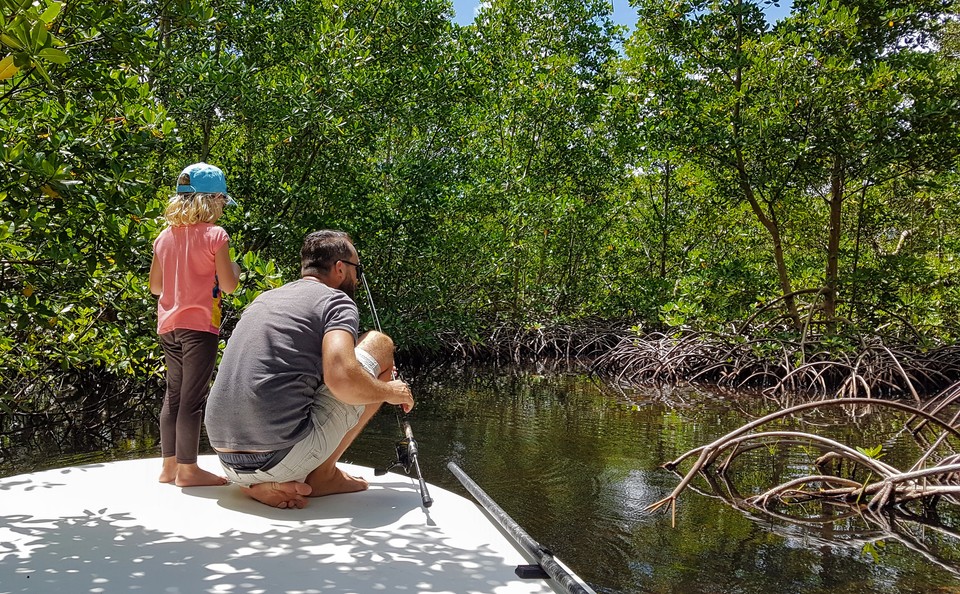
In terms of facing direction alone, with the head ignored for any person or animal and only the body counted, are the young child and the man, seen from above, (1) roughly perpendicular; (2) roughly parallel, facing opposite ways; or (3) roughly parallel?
roughly parallel

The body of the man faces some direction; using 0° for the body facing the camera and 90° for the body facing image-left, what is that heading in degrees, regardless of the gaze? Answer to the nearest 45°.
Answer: approximately 225°

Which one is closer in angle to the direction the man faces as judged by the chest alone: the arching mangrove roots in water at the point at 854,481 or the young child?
the arching mangrove roots in water

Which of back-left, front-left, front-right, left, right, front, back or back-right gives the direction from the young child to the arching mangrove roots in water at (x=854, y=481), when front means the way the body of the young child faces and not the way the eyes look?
front-right

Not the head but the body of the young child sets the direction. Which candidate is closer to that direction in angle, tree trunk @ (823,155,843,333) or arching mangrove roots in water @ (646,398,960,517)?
the tree trunk

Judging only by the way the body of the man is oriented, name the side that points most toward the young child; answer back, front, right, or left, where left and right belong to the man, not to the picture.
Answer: left

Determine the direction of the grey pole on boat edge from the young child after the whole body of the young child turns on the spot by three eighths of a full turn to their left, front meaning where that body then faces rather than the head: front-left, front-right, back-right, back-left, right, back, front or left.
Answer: back-left

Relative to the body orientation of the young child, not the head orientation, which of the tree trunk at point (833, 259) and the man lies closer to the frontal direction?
the tree trunk

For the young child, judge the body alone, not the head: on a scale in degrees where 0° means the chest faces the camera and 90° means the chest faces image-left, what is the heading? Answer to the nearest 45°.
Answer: approximately 225°

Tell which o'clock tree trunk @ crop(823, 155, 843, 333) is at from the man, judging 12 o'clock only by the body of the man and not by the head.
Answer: The tree trunk is roughly at 12 o'clock from the man.

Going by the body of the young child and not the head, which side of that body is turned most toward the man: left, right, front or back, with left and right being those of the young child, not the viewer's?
right

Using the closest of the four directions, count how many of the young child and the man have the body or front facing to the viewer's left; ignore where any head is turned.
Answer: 0

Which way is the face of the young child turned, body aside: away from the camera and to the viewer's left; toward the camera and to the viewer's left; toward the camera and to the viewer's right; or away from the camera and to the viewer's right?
away from the camera and to the viewer's right

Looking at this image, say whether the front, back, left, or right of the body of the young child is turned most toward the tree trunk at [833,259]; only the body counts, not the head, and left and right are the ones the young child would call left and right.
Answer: front

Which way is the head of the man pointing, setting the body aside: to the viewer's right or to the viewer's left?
to the viewer's right
